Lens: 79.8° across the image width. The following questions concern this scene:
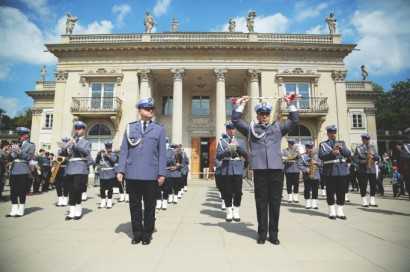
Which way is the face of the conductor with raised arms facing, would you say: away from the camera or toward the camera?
toward the camera

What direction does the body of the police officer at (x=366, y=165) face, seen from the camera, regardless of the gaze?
toward the camera

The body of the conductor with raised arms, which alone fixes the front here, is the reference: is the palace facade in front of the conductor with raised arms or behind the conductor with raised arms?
behind

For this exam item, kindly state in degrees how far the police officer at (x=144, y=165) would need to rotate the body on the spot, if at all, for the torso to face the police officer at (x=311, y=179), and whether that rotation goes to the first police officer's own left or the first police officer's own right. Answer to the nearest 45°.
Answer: approximately 135° to the first police officer's own left

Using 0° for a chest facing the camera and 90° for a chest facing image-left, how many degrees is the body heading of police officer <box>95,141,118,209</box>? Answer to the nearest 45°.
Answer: approximately 0°

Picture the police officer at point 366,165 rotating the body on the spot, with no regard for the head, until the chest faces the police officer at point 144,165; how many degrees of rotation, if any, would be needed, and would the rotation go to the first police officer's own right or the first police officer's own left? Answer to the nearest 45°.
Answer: approximately 45° to the first police officer's own right

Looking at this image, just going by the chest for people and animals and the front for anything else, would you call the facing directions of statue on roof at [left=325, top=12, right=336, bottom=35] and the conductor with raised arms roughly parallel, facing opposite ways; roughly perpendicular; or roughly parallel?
roughly parallel

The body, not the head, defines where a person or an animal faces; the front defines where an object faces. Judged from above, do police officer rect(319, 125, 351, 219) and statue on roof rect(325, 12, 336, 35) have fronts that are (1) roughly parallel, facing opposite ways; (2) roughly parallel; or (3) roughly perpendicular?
roughly parallel

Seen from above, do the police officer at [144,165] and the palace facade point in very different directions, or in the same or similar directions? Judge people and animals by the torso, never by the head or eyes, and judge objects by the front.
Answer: same or similar directions

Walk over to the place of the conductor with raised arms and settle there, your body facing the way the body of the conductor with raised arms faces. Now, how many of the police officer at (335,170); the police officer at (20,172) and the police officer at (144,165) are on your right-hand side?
2

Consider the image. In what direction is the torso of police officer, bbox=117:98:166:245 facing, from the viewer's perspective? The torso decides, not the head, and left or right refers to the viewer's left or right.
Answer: facing the viewer

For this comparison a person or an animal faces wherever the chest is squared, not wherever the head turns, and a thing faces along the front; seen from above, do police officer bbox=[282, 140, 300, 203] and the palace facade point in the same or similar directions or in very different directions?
same or similar directions

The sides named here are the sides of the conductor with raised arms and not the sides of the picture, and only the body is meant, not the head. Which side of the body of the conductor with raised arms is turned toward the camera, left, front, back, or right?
front

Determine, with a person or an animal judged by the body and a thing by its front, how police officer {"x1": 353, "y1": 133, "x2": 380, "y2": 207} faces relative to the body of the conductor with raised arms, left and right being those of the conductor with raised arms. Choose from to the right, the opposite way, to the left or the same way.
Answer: the same way

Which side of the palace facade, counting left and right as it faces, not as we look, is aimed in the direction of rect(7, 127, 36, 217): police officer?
front

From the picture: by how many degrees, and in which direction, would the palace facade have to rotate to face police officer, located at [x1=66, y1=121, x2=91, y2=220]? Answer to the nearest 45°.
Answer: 0° — it already faces them
